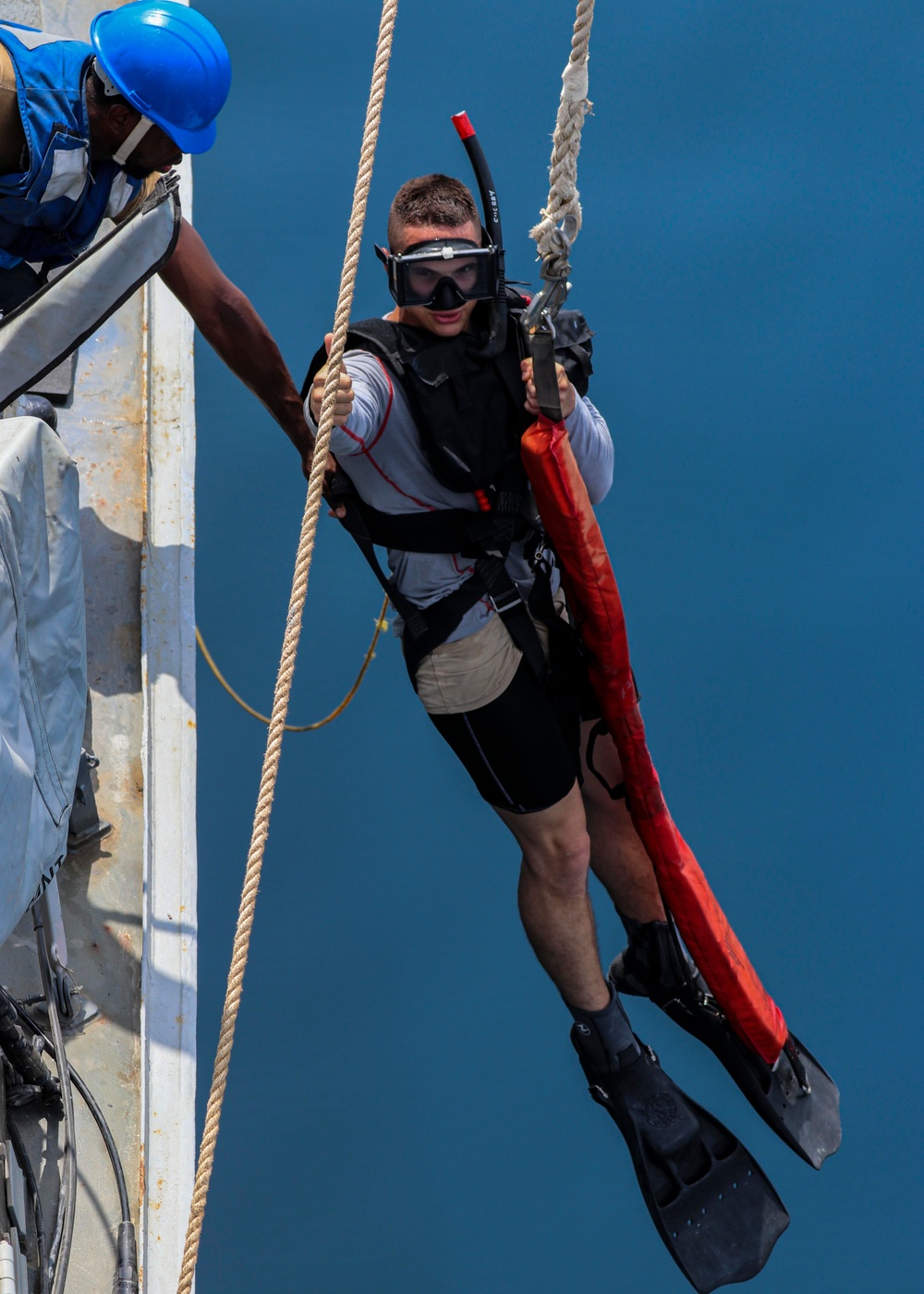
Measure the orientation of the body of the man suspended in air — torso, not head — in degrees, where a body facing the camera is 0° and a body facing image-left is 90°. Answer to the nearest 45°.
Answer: approximately 315°

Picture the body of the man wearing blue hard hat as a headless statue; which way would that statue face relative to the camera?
to the viewer's right

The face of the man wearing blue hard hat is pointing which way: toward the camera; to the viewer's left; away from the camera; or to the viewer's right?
to the viewer's right
